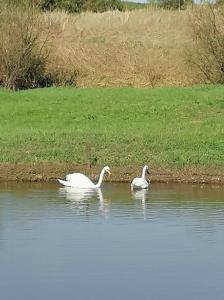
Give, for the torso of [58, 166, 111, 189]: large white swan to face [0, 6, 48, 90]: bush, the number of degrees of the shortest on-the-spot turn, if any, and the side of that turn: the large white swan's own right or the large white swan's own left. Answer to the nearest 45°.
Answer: approximately 90° to the large white swan's own left

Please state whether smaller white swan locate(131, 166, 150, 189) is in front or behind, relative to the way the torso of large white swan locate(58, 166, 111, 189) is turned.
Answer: in front

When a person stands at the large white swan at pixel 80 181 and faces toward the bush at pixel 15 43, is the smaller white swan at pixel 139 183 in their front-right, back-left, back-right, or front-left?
back-right

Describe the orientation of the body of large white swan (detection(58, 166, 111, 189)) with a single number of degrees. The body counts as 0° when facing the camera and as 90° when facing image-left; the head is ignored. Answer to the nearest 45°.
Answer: approximately 270°

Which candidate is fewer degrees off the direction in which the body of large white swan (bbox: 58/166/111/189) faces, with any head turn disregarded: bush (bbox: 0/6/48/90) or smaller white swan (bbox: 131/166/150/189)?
the smaller white swan

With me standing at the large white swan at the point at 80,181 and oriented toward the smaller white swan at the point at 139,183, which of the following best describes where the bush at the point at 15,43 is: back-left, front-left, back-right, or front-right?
back-left
